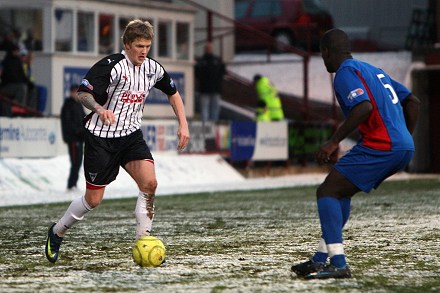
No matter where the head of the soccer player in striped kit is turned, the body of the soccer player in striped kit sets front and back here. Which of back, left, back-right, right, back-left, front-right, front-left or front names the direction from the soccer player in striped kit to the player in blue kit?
front

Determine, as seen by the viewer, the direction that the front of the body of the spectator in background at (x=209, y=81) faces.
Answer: toward the camera

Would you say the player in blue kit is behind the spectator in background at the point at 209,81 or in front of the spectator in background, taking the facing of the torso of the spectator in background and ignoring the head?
in front

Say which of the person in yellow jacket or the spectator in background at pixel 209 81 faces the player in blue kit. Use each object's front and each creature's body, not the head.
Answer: the spectator in background

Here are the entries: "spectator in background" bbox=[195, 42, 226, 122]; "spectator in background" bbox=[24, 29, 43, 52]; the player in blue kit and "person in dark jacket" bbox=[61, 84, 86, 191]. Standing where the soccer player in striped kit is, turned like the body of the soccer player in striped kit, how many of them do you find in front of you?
1

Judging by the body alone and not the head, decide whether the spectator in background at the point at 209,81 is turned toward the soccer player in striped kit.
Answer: yes

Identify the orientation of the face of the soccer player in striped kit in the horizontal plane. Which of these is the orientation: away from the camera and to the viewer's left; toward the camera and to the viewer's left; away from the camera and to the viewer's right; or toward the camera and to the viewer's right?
toward the camera and to the viewer's right

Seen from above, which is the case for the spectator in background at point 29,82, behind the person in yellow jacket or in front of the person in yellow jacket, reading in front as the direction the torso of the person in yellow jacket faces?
in front

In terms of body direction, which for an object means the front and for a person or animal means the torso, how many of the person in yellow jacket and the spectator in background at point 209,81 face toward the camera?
1

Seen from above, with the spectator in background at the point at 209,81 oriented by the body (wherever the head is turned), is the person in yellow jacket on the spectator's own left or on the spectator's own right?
on the spectator's own left
